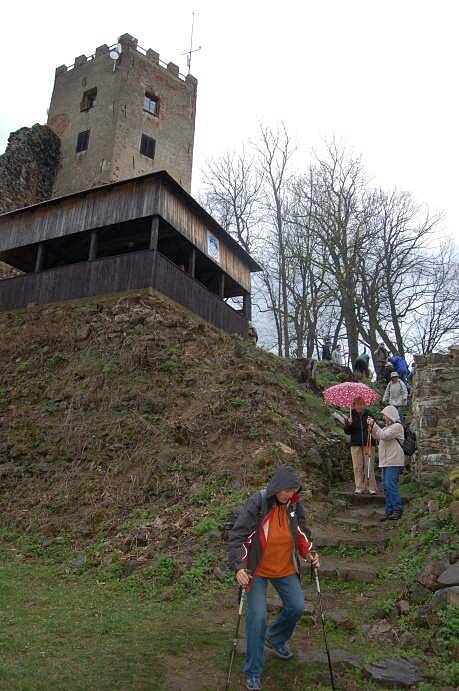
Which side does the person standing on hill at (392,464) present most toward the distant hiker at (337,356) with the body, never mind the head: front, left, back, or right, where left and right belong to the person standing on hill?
right

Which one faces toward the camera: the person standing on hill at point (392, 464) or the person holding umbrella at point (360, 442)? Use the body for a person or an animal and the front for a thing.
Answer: the person holding umbrella

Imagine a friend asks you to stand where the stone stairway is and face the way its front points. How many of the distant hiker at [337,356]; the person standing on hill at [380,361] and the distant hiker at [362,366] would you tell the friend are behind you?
3

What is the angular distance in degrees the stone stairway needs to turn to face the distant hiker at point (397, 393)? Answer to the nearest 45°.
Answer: approximately 180°

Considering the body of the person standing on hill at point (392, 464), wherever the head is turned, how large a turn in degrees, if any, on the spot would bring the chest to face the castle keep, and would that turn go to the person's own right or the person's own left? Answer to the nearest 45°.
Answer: approximately 45° to the person's own right

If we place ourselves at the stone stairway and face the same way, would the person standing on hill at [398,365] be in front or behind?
behind

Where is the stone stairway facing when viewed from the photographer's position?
facing the viewer

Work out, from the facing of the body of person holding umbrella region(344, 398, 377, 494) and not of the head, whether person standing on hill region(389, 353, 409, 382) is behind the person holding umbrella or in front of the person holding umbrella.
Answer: behind

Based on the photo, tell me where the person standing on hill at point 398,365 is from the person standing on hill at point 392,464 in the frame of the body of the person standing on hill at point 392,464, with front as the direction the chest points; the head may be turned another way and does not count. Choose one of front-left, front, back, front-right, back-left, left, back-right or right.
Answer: right

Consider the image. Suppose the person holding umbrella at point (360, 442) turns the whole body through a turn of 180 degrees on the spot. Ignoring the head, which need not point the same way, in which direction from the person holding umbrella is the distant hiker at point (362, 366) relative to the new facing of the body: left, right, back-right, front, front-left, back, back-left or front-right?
front

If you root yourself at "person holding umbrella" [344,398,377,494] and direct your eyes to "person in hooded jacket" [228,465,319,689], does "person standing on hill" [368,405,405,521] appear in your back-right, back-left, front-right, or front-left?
front-left

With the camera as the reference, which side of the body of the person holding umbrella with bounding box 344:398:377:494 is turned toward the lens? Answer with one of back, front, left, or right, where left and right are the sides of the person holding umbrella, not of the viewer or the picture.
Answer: front

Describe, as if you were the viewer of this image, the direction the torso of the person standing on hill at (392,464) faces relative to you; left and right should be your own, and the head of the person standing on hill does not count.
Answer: facing to the left of the viewer

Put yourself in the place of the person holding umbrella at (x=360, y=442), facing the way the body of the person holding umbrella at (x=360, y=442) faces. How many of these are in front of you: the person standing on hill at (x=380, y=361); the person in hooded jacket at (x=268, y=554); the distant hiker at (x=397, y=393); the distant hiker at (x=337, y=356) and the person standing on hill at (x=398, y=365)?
1

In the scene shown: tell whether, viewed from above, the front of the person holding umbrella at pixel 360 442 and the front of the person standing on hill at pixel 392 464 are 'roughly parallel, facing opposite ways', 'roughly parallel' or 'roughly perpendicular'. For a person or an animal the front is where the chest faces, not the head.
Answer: roughly perpendicular

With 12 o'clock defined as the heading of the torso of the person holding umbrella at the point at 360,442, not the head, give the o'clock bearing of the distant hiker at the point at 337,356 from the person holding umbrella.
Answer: The distant hiker is roughly at 6 o'clock from the person holding umbrella.

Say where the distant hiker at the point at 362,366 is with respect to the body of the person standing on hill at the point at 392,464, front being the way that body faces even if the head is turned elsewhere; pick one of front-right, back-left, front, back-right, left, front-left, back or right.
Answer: right
